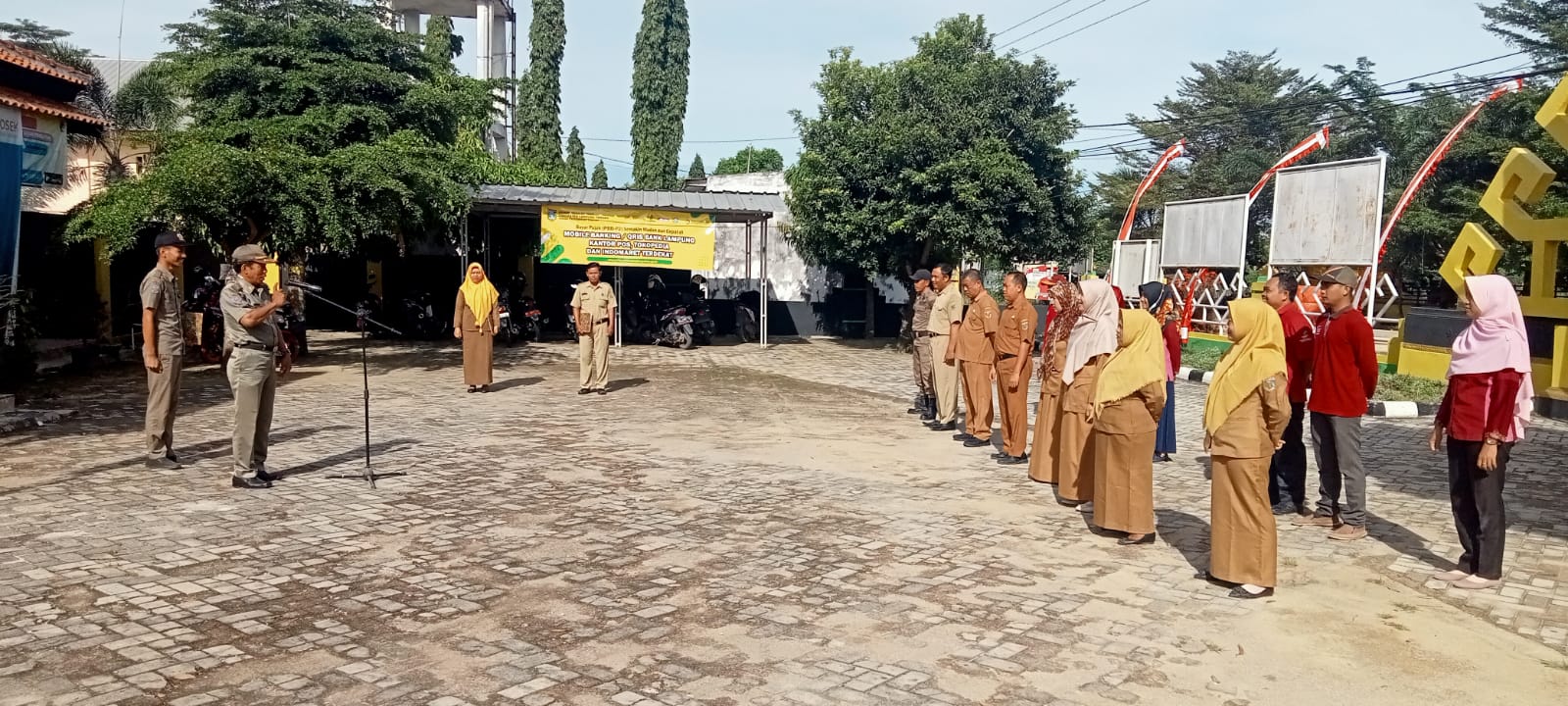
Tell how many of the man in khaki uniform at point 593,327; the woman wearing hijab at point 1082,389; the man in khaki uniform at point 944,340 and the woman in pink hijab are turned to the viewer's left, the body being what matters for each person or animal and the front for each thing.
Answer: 3

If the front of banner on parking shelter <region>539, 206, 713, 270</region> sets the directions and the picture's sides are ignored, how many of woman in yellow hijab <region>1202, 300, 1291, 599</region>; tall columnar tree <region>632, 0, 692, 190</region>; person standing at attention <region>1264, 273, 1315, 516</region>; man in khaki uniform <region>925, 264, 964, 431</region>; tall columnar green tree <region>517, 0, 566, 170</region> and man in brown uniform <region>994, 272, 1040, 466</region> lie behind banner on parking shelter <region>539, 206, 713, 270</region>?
2

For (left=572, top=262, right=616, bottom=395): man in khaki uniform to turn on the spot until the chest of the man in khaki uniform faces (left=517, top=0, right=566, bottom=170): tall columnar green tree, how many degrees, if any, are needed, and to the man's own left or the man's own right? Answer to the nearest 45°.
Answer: approximately 180°

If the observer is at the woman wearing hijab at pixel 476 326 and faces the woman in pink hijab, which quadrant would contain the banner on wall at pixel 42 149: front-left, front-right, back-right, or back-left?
back-right

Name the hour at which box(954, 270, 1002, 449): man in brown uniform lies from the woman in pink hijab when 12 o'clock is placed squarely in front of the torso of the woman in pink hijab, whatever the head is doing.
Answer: The man in brown uniform is roughly at 1 o'clock from the woman in pink hijab.

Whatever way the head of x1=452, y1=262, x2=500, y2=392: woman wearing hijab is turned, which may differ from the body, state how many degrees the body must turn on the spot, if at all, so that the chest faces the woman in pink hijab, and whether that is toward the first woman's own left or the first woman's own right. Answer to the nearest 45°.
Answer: approximately 45° to the first woman's own left

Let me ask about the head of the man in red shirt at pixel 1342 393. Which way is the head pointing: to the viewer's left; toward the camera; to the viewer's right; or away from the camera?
to the viewer's left

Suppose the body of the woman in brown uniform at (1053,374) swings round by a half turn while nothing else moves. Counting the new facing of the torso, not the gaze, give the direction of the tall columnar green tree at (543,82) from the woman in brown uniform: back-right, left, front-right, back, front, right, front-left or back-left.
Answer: back-left

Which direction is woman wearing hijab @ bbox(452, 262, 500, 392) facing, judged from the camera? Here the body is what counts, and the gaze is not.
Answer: toward the camera

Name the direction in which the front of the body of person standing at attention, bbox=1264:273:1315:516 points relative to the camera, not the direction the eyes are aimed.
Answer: to the viewer's left

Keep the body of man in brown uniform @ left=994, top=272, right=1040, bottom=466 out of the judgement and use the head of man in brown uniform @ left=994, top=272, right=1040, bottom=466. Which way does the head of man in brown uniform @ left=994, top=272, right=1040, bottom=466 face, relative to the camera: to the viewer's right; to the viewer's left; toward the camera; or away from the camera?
to the viewer's left

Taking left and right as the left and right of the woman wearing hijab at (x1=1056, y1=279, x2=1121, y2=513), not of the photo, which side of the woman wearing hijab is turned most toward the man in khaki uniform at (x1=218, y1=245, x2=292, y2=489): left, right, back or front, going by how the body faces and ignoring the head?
front

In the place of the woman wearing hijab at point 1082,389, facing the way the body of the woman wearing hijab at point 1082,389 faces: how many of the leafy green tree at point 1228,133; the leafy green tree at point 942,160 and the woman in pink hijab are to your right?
2

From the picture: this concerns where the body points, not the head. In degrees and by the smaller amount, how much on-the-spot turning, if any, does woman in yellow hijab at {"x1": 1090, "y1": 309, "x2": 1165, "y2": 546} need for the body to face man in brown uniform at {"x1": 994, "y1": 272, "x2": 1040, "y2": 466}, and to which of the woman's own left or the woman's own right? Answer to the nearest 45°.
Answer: approximately 90° to the woman's own right

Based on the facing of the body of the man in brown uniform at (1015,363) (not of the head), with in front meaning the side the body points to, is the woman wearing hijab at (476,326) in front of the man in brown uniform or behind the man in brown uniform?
in front

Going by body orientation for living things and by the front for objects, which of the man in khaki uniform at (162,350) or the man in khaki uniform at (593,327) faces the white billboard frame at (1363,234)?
the man in khaki uniform at (162,350)

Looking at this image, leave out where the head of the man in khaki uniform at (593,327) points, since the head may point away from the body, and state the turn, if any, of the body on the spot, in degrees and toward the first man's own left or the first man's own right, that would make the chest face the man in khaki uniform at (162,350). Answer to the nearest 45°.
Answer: approximately 45° to the first man's own right

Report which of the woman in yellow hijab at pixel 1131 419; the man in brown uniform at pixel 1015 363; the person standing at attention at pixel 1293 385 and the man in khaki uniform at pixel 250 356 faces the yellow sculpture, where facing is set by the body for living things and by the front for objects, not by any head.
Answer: the man in khaki uniform

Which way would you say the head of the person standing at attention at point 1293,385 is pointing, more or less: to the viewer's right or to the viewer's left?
to the viewer's left

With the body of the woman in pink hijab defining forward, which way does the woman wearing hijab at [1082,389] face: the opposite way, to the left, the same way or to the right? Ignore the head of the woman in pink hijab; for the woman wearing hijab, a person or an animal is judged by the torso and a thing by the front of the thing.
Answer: the same way

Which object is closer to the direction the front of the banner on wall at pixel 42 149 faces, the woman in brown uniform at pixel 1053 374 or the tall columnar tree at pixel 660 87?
the woman in brown uniform

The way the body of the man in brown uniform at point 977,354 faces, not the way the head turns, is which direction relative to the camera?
to the viewer's left

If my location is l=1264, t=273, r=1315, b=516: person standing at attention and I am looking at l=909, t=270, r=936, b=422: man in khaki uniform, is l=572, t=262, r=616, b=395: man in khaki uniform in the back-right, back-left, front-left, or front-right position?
front-left
